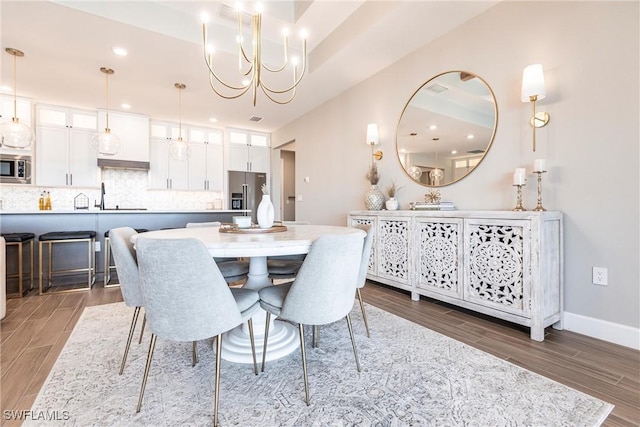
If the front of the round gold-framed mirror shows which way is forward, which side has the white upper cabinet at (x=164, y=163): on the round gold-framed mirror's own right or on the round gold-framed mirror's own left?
on the round gold-framed mirror's own right

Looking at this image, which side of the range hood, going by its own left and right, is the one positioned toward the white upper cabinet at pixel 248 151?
left

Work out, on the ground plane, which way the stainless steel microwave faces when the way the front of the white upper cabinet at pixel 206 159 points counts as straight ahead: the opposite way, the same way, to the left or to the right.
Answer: the same way

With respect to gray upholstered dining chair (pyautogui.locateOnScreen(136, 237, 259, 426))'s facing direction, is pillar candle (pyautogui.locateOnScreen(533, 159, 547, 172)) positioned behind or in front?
in front

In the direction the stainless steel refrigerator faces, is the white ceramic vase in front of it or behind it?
in front

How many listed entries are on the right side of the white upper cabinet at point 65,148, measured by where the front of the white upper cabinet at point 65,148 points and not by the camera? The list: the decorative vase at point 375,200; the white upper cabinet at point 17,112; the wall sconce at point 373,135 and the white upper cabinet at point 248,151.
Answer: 1

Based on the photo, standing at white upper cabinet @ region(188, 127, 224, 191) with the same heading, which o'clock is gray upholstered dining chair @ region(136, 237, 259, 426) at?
The gray upholstered dining chair is roughly at 12 o'clock from the white upper cabinet.

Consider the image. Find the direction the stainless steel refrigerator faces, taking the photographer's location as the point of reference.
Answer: facing the viewer

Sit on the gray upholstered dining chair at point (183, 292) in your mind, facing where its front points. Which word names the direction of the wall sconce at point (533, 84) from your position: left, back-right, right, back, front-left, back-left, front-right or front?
front-right

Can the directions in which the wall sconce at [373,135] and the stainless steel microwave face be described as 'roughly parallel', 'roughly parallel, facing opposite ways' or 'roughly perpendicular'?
roughly perpendicular

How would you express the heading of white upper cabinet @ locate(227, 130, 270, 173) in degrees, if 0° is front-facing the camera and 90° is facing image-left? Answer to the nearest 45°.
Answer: approximately 0°

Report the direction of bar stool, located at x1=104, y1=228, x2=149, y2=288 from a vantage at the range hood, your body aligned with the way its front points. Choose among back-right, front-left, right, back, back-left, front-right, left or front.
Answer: front

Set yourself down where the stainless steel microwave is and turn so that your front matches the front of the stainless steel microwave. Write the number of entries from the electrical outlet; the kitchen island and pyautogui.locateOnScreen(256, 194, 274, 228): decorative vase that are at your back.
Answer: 0

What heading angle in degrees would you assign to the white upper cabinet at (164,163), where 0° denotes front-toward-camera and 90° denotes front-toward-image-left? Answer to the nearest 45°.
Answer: approximately 0°

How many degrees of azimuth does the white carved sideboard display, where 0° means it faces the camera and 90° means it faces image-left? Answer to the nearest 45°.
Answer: approximately 45°

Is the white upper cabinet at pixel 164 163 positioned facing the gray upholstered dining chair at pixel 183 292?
yes

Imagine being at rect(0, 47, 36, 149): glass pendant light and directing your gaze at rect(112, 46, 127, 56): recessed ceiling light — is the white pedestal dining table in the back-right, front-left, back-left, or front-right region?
front-right

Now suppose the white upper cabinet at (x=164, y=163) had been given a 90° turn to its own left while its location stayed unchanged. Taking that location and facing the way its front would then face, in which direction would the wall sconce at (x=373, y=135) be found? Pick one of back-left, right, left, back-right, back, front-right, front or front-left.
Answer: front-right

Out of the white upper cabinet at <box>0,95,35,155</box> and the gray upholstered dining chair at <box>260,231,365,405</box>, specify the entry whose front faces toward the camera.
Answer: the white upper cabinet

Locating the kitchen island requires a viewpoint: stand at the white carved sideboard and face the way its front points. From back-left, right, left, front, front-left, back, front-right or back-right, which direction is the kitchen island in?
front-right

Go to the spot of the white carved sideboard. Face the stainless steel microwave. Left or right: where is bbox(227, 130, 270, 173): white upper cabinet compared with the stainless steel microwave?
right
